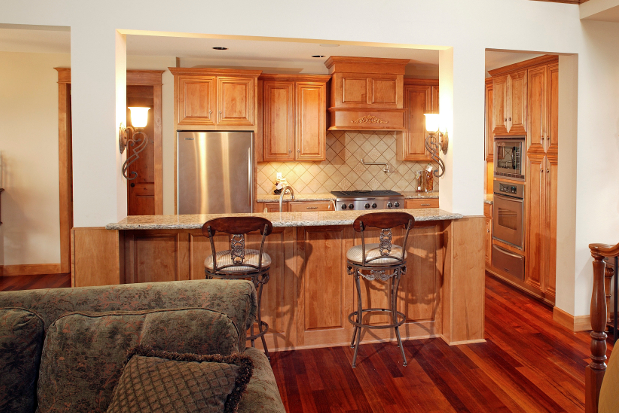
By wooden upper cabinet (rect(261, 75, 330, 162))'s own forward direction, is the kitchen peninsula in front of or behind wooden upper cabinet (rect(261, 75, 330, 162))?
in front

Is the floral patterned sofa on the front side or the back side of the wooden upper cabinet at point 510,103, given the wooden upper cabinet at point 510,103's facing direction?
on the front side

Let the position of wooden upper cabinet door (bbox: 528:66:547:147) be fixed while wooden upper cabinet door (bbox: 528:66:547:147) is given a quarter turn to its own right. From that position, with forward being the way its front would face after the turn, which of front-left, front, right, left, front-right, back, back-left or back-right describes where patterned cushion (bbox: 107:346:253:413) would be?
back-left

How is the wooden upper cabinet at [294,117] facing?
toward the camera

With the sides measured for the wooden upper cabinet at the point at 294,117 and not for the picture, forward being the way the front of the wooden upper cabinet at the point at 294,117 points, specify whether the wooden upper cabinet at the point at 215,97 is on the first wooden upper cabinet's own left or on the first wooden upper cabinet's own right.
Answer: on the first wooden upper cabinet's own right

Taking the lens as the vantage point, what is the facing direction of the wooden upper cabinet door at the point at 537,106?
facing the viewer and to the left of the viewer

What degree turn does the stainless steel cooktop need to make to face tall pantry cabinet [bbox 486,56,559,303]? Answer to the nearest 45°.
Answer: approximately 45° to its left

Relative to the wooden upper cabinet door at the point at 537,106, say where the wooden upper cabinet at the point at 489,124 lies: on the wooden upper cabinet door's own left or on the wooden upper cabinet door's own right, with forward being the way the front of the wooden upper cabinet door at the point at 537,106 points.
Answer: on the wooden upper cabinet door's own right

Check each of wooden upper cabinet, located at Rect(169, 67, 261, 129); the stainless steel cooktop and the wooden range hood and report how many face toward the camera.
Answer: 3
